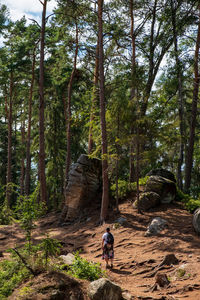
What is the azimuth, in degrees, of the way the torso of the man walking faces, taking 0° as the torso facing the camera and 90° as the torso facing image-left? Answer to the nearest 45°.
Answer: approximately 180°

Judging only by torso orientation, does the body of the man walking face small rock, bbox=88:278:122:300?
no

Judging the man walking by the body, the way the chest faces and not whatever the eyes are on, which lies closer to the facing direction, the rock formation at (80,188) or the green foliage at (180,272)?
the rock formation

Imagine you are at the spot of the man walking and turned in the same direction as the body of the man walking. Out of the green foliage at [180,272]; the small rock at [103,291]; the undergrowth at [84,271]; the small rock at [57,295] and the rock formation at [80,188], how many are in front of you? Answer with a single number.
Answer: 1

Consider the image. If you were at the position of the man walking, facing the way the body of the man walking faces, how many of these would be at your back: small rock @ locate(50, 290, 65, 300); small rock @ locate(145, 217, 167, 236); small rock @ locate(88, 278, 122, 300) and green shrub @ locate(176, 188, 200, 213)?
2

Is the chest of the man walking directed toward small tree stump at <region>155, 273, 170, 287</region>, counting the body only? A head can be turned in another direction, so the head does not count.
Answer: no

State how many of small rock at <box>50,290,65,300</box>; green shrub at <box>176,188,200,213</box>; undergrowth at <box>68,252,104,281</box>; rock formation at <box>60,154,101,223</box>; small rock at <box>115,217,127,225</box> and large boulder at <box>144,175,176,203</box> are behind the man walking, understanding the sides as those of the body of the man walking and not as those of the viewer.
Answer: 2

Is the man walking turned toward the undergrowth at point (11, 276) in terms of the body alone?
no

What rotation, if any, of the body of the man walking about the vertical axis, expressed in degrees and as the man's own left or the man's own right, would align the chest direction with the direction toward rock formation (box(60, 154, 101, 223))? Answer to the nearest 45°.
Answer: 0° — they already face it

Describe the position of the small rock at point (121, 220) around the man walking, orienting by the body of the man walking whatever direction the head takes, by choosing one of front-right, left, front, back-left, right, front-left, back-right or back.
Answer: front

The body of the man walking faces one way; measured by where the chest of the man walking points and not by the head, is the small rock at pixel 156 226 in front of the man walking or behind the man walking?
in front
